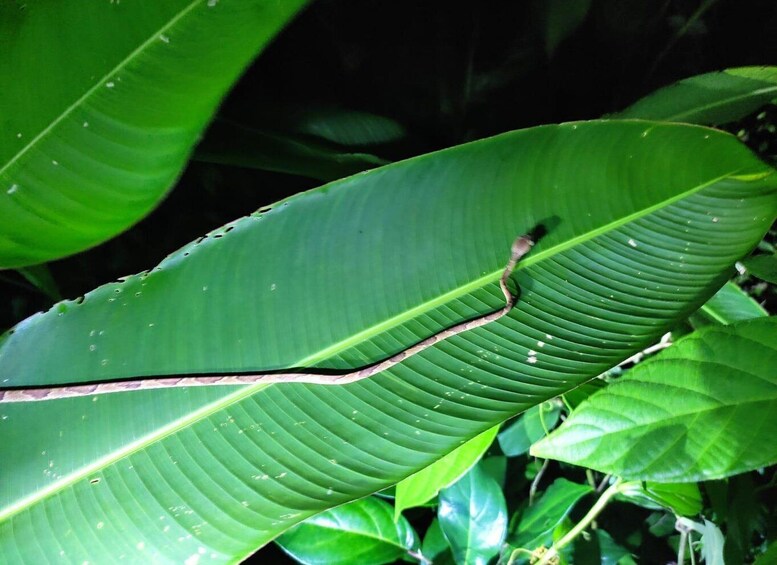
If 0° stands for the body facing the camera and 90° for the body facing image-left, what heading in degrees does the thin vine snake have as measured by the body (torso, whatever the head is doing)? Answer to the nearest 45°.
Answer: approximately 225°
